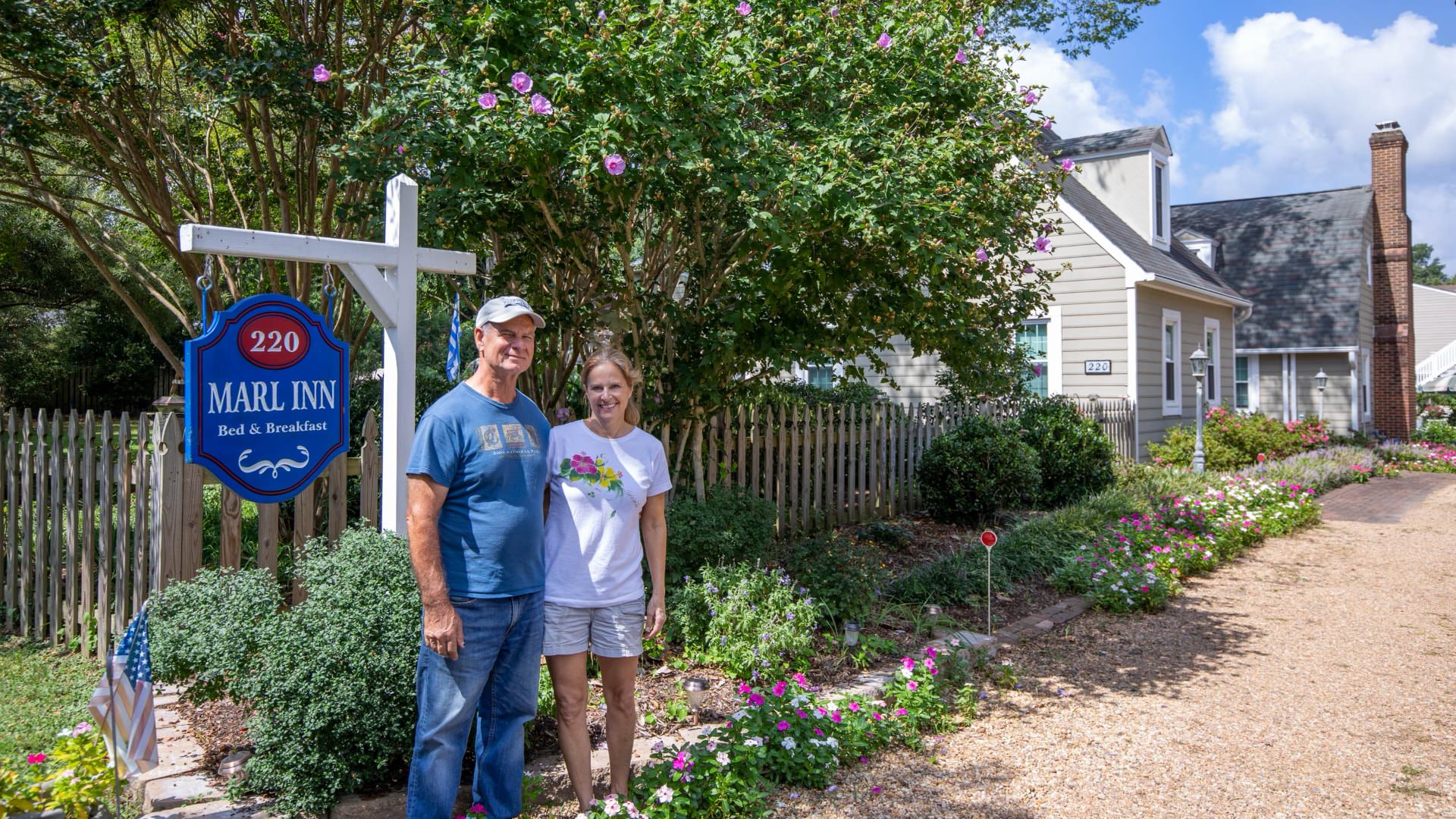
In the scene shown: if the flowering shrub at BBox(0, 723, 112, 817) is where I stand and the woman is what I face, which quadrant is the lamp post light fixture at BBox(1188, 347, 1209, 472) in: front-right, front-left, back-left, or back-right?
front-left

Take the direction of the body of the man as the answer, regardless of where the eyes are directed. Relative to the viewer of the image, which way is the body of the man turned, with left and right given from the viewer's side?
facing the viewer and to the right of the viewer

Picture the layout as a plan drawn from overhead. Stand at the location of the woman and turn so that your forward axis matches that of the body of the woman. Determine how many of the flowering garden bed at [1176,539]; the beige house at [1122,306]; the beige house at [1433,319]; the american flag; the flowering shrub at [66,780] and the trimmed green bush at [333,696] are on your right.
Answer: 3

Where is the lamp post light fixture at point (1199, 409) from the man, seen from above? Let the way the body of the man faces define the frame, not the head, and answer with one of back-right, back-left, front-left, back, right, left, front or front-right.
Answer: left

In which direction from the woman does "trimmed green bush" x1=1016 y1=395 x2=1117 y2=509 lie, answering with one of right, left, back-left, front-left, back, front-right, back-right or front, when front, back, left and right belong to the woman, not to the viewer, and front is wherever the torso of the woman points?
back-left

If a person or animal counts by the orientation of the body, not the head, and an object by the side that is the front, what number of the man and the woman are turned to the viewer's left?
0

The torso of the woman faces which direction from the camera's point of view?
toward the camera

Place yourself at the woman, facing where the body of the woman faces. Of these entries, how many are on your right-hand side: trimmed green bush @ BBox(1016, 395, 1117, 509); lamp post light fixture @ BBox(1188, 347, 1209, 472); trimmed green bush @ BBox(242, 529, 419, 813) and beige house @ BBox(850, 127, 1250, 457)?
1

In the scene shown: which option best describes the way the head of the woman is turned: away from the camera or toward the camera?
toward the camera

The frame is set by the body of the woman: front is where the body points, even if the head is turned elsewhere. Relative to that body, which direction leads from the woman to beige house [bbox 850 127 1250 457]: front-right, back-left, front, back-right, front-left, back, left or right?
back-left

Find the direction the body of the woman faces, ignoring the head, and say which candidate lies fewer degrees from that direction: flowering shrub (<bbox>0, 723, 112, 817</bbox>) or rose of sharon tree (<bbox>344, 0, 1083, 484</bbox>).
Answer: the flowering shrub
